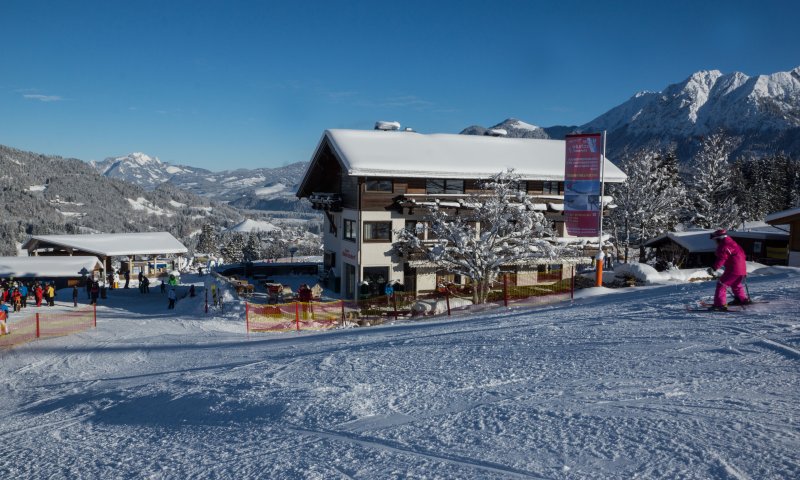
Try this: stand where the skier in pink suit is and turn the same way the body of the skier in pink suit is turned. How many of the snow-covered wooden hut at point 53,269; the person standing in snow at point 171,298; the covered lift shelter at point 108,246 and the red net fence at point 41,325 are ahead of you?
4

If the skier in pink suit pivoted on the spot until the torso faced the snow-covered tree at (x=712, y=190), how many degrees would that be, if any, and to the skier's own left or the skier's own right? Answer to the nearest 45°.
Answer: approximately 90° to the skier's own right

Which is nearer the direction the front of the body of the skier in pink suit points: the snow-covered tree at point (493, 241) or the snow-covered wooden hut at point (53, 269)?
the snow-covered wooden hut

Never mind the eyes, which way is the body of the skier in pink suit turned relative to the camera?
to the viewer's left

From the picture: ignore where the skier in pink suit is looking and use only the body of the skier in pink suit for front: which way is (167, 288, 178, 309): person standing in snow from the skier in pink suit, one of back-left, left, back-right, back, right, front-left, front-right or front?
front

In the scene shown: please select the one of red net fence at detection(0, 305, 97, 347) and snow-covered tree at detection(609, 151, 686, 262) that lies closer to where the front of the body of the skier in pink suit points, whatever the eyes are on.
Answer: the red net fence

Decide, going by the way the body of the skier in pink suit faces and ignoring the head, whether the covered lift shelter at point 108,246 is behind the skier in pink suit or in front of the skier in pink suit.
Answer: in front

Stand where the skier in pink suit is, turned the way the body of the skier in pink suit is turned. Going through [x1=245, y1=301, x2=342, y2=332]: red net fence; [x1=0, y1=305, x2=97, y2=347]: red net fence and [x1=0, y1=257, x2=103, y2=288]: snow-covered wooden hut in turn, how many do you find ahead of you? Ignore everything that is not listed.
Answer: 3

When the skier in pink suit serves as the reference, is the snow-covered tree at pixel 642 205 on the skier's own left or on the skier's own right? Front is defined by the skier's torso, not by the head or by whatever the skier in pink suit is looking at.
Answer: on the skier's own right

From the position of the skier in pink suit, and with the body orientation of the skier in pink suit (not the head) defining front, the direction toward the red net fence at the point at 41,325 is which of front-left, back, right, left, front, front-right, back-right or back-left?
front

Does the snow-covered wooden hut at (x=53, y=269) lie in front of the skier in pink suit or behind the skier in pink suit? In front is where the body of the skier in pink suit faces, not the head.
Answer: in front

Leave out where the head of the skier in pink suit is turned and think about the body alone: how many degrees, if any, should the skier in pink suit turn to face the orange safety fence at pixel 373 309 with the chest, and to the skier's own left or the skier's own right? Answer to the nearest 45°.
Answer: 0° — they already face it

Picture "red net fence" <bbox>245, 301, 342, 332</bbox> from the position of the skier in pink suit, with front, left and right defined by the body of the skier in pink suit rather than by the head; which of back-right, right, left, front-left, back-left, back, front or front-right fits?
front
